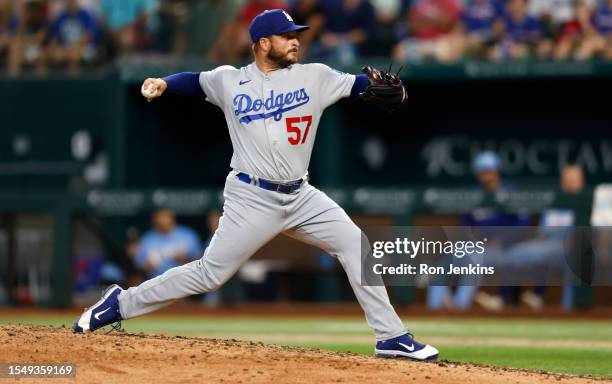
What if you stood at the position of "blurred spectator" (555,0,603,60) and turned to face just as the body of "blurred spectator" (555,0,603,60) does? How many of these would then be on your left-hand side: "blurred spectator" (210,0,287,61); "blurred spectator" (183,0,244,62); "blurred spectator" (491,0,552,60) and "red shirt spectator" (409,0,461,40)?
0

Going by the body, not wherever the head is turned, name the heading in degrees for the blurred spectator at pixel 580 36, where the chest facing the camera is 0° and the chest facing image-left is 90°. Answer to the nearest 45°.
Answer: approximately 0°

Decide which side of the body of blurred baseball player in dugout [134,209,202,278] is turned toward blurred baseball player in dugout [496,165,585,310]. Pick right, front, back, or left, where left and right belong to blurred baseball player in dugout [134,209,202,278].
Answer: left

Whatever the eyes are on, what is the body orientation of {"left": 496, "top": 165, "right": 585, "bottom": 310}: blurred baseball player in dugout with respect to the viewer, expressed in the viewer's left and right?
facing the viewer and to the left of the viewer

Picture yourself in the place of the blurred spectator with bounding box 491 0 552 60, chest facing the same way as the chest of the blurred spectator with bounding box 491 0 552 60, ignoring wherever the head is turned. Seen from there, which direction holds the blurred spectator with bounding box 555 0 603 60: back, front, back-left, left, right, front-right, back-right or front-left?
left

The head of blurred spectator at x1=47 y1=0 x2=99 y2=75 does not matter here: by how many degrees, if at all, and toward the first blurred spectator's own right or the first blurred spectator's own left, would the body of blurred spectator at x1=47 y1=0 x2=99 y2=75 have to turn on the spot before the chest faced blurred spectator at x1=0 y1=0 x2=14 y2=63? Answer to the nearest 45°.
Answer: approximately 135° to the first blurred spectator's own right

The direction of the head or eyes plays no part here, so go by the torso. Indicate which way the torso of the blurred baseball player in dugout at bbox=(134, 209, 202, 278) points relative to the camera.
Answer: toward the camera

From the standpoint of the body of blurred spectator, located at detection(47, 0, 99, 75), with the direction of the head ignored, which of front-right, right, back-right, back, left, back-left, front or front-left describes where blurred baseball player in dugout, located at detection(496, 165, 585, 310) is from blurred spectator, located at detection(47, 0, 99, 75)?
front-left

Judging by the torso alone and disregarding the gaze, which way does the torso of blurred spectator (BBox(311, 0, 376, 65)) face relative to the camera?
toward the camera

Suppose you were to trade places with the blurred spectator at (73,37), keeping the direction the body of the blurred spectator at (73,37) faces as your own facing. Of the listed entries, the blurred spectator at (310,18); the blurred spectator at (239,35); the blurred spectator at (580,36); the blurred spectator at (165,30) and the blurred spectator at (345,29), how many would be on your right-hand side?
0

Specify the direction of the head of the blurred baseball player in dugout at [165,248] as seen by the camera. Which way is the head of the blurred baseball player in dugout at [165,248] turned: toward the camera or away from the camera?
toward the camera

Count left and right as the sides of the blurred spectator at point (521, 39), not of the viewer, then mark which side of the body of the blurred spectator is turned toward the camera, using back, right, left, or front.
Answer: front

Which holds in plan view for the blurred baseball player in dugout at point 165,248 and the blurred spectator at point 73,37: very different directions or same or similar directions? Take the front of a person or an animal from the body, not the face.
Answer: same or similar directions

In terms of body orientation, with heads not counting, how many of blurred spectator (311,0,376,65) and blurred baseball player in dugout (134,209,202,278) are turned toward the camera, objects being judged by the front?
2

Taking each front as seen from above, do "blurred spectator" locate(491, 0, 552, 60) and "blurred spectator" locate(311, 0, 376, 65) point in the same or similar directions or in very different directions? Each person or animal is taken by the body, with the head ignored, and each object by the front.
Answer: same or similar directions

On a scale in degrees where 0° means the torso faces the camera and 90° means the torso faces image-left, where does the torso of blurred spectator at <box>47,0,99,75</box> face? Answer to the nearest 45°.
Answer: approximately 0°

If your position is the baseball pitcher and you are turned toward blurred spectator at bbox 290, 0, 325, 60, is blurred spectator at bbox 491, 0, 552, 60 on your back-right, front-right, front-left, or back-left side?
front-right
